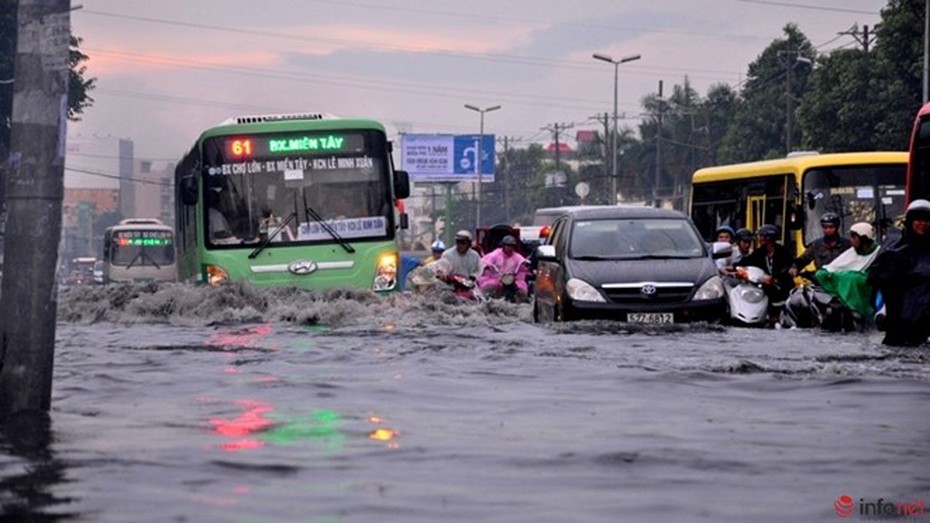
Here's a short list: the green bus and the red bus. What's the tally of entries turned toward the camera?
2

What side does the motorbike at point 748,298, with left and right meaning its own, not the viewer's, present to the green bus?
right

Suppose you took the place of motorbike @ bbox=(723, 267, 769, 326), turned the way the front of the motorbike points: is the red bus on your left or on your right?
on your left

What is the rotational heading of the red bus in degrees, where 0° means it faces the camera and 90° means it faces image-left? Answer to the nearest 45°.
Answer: approximately 0°

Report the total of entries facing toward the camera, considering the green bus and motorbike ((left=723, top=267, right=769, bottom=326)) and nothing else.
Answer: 2

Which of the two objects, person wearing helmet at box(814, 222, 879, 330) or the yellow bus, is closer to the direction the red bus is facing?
the person wearing helmet
